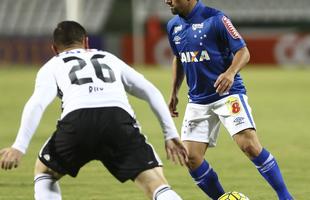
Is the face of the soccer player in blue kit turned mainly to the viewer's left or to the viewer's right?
to the viewer's left

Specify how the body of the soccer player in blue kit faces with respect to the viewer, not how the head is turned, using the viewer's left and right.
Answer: facing the viewer and to the left of the viewer
